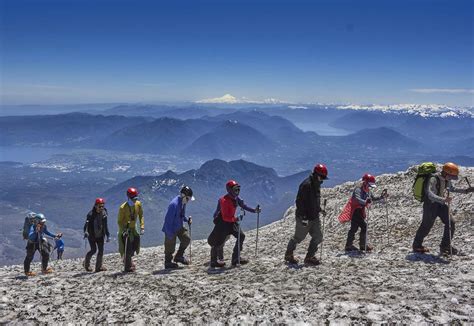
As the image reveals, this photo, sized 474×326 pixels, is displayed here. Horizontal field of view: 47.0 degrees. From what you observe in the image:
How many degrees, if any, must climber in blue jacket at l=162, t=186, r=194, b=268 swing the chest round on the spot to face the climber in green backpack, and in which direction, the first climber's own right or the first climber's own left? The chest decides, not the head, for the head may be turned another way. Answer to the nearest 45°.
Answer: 0° — they already face them

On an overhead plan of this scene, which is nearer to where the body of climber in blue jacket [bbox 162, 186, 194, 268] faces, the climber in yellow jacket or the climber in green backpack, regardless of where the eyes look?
the climber in green backpack

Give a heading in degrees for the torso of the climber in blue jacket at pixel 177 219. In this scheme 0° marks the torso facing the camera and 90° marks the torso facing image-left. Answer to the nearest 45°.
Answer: approximately 270°

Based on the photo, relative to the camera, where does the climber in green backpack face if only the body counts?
to the viewer's right

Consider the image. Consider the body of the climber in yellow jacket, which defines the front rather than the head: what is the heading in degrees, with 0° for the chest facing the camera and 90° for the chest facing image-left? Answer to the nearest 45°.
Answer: approximately 315°

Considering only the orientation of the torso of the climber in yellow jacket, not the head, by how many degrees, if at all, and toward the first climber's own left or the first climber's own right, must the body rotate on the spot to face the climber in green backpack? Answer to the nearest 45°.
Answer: approximately 45° to the first climber's own left

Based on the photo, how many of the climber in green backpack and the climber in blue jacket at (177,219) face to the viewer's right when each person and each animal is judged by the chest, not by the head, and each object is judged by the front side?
2

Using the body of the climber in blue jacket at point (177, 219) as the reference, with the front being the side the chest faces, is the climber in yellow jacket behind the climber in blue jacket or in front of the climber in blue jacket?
behind
